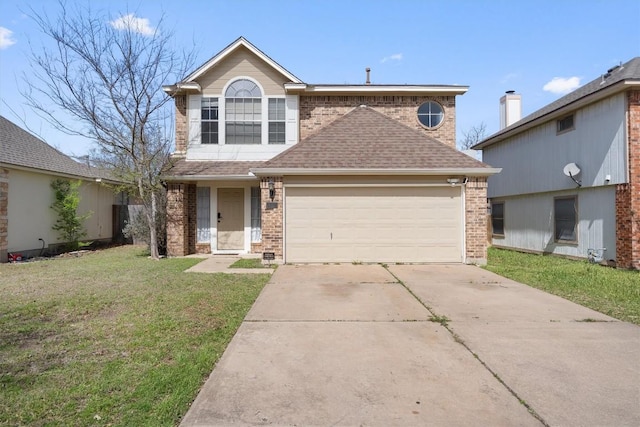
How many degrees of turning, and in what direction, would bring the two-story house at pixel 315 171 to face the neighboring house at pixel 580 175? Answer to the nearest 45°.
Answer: approximately 90° to its left

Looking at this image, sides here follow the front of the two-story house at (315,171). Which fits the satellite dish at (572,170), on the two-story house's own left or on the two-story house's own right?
on the two-story house's own left

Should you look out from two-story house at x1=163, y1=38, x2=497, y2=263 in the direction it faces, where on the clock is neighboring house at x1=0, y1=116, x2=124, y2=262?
The neighboring house is roughly at 3 o'clock from the two-story house.

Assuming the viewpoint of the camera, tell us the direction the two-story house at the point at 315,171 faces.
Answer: facing the viewer
